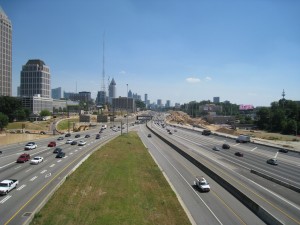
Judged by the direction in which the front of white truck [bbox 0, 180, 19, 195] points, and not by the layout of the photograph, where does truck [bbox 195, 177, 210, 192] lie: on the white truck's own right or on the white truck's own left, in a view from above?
on the white truck's own left

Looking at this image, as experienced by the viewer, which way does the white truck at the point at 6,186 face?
facing the viewer and to the left of the viewer
